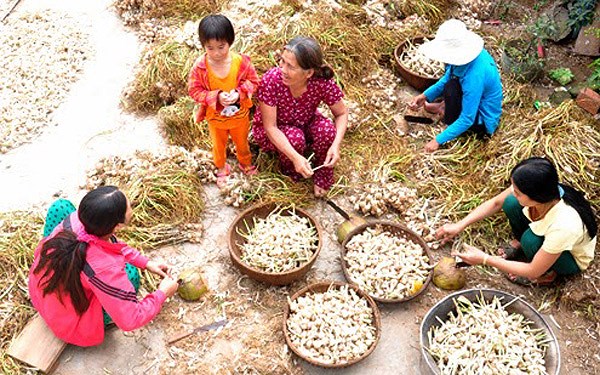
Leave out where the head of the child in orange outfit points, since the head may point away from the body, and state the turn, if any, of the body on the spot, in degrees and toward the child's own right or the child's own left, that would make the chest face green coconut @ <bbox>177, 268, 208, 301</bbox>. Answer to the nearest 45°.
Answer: approximately 45° to the child's own right

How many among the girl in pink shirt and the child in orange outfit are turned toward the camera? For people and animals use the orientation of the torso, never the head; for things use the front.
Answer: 1

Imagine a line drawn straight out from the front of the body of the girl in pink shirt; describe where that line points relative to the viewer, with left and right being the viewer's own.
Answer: facing away from the viewer and to the right of the viewer

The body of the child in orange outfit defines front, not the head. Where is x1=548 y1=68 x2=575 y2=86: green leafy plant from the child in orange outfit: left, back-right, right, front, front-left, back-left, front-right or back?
left

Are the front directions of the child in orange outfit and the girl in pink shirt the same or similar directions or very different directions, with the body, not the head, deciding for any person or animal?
very different directions

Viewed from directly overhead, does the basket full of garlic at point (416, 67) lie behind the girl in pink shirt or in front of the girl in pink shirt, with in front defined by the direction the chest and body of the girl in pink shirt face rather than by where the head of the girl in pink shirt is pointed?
in front

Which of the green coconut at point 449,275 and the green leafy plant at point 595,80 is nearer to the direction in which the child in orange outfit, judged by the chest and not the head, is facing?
the green coconut

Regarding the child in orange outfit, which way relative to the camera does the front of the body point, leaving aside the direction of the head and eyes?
toward the camera

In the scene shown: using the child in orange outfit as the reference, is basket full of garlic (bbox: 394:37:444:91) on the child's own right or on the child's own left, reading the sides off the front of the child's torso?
on the child's own left

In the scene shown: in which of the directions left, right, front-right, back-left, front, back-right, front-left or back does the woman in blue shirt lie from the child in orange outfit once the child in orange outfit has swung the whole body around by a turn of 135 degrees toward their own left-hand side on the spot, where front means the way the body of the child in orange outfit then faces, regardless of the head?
front-right

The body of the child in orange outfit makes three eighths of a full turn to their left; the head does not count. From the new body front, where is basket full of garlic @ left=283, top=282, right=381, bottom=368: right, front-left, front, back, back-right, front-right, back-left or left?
back-right

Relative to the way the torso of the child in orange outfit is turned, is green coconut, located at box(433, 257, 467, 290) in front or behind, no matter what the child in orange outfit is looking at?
in front

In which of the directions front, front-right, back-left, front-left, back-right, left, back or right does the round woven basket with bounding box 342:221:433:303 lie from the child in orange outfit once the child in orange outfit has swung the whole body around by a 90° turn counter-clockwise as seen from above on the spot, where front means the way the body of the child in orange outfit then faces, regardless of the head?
front-right
